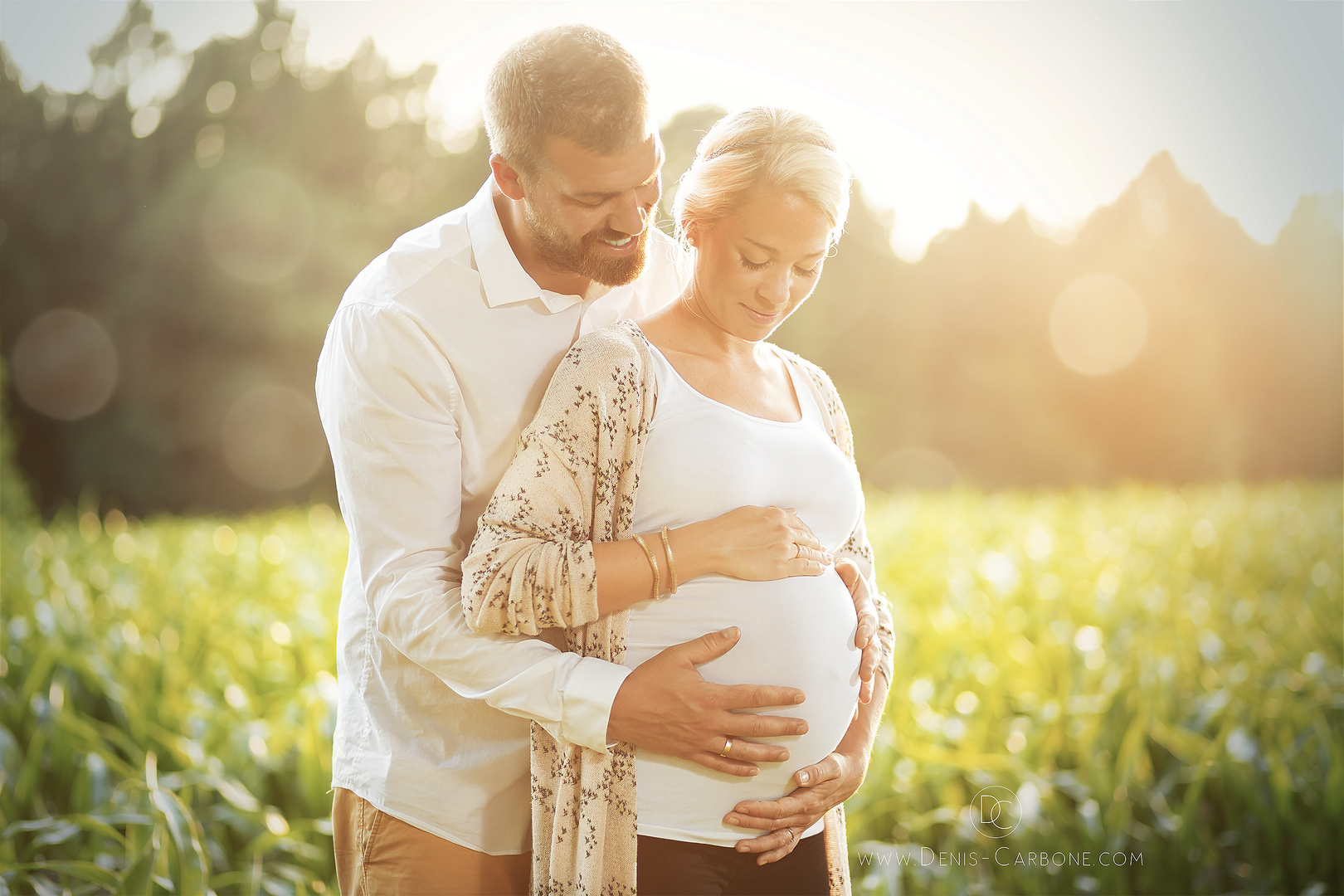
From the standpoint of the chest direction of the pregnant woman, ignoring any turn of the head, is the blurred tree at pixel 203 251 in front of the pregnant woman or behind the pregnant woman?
behind

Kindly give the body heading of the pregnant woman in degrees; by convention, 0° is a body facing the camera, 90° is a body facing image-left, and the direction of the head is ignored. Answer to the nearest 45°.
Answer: approximately 315°

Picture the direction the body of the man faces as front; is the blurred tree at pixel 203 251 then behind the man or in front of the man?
behind
